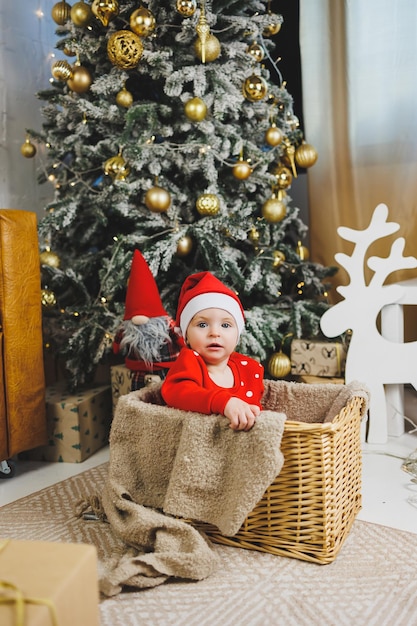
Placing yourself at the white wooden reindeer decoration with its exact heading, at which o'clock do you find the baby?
The baby is roughly at 10 o'clock from the white wooden reindeer decoration.

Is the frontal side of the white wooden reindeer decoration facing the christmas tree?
yes

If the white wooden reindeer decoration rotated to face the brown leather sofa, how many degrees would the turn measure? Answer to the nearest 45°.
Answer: approximately 45° to its left

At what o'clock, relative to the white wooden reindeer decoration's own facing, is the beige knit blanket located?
The beige knit blanket is roughly at 10 o'clock from the white wooden reindeer decoration.

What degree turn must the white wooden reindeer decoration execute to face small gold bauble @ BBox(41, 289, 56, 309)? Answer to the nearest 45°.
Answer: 0° — it already faces it

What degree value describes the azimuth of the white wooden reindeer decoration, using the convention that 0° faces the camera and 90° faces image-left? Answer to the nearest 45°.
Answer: approximately 90°

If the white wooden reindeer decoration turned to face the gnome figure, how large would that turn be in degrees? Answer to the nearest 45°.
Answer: approximately 45° to its left
